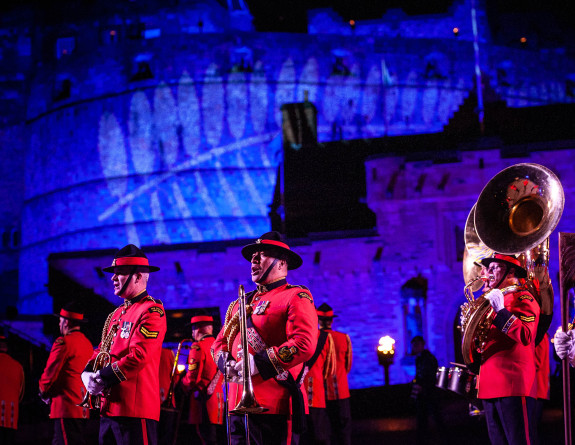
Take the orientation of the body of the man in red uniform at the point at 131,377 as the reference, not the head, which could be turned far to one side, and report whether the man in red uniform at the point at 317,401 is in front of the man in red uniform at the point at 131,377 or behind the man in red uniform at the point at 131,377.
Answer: behind

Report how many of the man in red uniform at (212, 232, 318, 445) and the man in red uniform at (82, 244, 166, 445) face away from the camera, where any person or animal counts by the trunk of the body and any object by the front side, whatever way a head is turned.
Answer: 0

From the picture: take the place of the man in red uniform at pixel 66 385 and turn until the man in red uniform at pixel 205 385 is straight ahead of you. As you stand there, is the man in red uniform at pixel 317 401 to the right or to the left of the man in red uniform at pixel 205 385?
right

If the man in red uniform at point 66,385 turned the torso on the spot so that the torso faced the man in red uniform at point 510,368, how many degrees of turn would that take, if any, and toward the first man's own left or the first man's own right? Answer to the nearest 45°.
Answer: approximately 180°

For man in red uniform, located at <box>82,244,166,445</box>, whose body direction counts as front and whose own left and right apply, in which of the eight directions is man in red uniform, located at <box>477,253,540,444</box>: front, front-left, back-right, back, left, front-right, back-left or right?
back-left

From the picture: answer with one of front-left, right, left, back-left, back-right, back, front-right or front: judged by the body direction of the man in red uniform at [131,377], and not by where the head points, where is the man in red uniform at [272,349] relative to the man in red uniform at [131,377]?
left

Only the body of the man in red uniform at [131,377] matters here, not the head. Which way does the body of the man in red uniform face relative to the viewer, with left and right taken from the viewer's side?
facing the viewer and to the left of the viewer

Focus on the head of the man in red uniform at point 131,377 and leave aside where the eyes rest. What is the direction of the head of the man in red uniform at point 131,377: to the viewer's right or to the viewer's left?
to the viewer's left

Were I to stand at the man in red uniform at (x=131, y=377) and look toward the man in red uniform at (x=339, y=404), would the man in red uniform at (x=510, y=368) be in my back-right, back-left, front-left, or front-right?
front-right

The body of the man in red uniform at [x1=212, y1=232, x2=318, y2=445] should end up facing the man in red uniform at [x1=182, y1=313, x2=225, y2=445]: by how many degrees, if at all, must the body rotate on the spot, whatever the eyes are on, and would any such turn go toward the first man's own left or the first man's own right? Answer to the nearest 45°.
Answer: approximately 135° to the first man's own right

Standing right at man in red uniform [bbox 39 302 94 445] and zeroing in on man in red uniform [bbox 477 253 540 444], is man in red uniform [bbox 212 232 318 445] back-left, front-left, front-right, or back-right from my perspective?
front-right

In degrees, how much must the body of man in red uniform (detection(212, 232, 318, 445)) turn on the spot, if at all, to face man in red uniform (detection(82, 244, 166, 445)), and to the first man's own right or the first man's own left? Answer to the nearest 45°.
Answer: approximately 90° to the first man's own right
